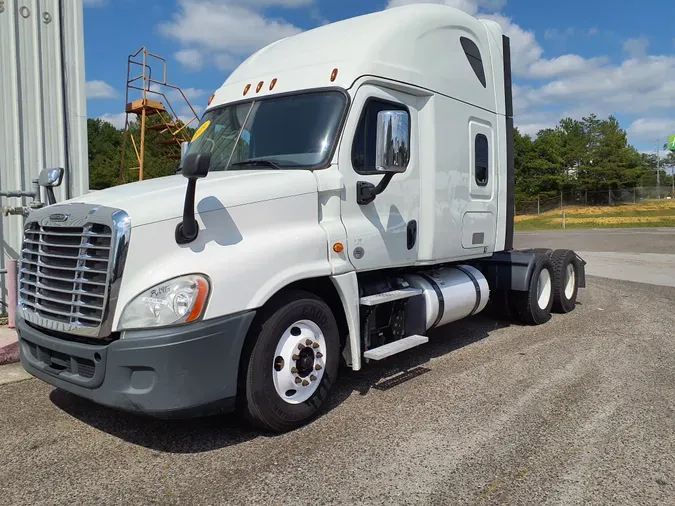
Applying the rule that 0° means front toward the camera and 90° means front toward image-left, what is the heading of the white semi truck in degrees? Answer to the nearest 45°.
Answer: approximately 45°

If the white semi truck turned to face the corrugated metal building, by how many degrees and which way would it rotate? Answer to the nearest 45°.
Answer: approximately 90° to its right
